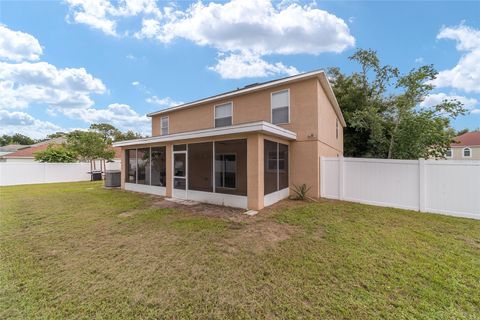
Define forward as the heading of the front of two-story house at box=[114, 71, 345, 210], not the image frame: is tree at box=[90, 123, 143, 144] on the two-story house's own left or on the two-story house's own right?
on the two-story house's own left

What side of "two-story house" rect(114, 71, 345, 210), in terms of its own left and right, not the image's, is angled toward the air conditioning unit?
left

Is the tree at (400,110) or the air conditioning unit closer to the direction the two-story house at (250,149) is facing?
the tree

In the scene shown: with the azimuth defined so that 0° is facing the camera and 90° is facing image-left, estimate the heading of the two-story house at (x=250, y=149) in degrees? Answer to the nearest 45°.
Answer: approximately 225°

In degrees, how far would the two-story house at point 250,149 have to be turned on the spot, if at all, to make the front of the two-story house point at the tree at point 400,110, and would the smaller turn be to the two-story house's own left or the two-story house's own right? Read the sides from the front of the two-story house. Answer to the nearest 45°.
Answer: approximately 45° to the two-story house's own right

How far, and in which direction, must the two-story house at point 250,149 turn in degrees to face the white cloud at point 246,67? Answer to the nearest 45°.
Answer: approximately 45° to its left

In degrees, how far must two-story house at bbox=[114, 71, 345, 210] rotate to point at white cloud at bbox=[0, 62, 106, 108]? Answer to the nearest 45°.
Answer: approximately 90° to its left

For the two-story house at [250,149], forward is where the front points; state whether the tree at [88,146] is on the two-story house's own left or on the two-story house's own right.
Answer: on the two-story house's own left
